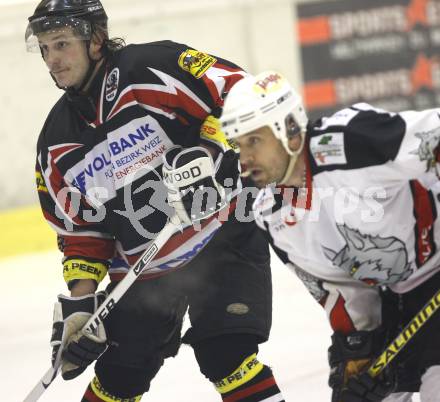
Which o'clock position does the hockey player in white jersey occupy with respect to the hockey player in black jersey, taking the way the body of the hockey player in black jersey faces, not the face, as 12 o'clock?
The hockey player in white jersey is roughly at 9 o'clock from the hockey player in black jersey.

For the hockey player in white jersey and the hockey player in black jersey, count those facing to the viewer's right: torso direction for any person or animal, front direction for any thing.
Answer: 0

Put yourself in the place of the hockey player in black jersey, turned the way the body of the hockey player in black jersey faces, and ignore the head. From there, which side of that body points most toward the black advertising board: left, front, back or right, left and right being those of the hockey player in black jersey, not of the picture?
back

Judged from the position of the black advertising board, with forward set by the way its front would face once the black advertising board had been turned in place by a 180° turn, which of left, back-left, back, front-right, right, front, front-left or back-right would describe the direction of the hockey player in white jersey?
back

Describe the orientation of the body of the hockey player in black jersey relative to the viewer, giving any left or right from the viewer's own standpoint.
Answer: facing the viewer and to the left of the viewer

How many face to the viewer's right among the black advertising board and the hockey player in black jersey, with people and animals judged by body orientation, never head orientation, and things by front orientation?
0

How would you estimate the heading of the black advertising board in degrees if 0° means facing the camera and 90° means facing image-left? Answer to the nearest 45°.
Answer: approximately 0°

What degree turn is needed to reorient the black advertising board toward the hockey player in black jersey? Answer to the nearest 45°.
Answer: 0° — it already faces them
